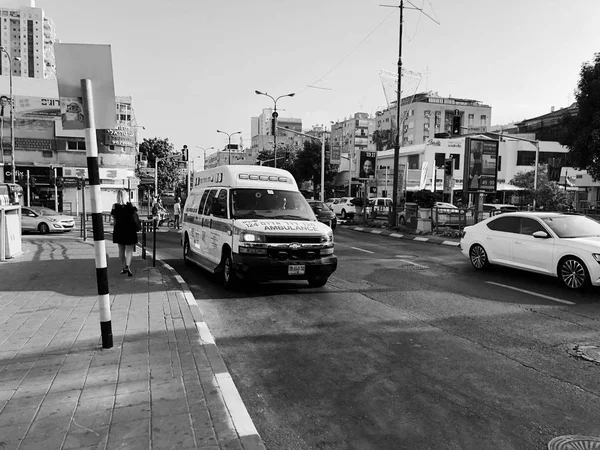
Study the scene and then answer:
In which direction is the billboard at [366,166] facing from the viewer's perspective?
toward the camera

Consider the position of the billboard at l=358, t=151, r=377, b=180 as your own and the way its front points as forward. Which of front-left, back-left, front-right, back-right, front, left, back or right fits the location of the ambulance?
front

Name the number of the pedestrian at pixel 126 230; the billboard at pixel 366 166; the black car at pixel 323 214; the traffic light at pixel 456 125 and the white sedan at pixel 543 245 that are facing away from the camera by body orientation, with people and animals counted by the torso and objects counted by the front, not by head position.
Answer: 1

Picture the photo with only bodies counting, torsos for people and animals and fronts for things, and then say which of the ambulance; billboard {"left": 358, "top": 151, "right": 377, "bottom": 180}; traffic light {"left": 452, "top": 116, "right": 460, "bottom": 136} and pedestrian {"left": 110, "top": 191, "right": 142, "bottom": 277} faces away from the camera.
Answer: the pedestrian

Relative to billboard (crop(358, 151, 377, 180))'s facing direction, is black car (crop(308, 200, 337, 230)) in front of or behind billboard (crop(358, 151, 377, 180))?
in front

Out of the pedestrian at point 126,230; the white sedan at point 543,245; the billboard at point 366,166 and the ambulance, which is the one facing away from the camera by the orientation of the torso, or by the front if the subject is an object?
the pedestrian

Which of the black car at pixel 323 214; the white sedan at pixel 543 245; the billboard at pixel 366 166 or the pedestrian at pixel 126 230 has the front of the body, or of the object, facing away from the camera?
the pedestrian

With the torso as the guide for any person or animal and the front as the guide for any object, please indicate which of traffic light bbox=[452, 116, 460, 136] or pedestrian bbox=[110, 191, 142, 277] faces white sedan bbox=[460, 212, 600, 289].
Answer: the traffic light

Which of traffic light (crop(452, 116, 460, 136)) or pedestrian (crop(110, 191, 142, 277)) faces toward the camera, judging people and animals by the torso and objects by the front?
the traffic light

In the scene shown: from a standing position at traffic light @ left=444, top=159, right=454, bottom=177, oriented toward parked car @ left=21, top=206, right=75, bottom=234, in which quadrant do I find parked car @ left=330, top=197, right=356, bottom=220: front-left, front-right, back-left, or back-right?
front-right

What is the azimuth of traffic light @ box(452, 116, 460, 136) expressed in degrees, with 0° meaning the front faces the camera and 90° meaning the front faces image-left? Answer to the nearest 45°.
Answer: approximately 0°

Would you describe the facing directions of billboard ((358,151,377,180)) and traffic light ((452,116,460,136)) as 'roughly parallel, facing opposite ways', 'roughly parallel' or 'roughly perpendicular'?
roughly parallel

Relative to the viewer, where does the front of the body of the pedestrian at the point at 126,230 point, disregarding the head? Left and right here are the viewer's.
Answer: facing away from the viewer

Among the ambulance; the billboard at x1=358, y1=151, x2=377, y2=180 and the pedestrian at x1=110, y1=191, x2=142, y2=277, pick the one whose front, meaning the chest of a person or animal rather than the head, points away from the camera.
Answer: the pedestrian

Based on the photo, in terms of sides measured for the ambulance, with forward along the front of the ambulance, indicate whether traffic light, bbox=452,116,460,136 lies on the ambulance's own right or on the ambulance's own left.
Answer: on the ambulance's own left

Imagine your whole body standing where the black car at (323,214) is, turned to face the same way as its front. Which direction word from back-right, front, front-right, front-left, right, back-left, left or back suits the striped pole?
front-right

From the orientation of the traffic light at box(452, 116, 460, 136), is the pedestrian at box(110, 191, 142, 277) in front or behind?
in front
